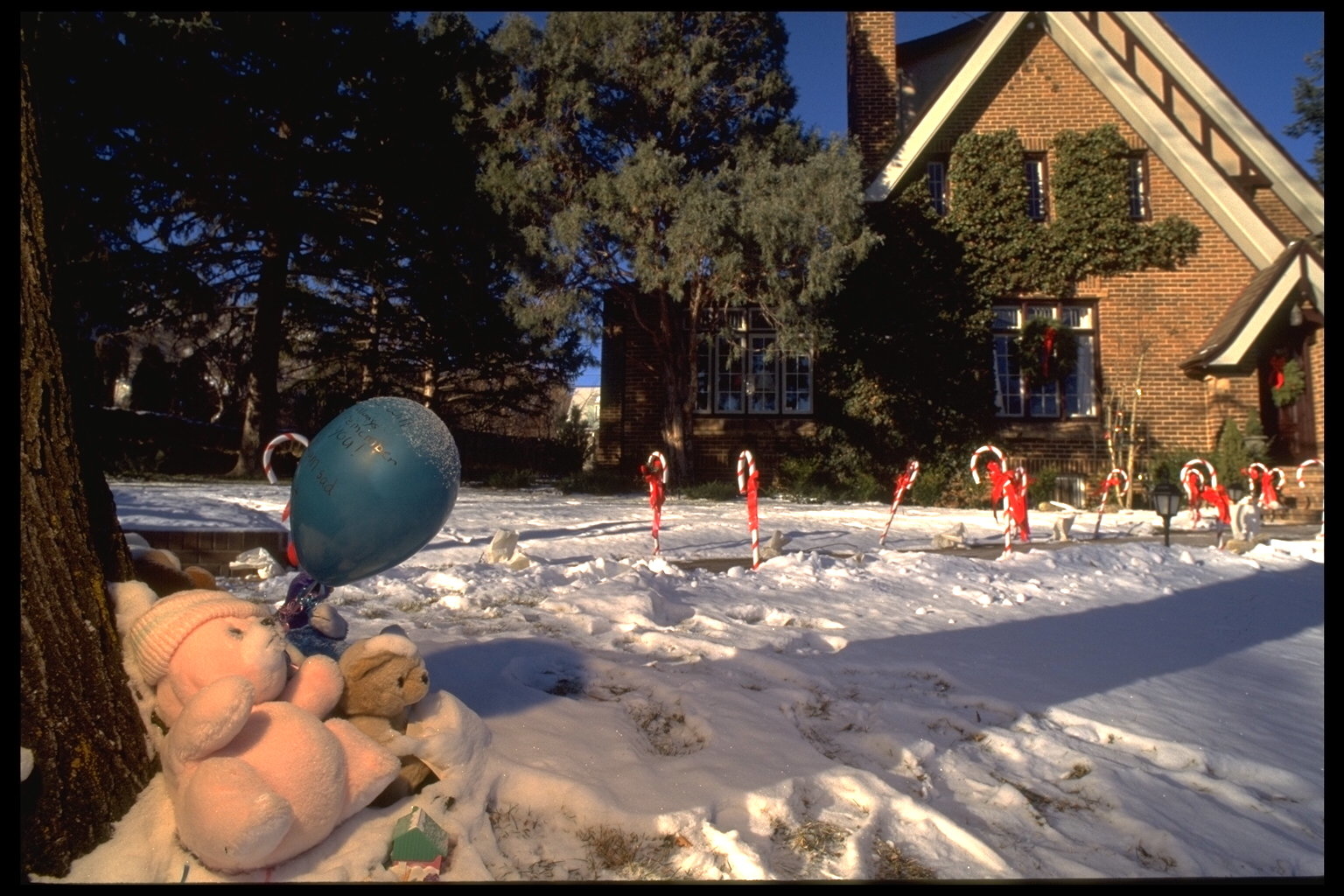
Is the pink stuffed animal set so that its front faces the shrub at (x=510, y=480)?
no

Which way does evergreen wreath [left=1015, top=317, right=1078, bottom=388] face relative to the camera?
toward the camera

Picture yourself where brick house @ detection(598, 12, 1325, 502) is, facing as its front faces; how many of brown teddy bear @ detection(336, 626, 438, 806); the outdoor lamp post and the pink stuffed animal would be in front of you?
3

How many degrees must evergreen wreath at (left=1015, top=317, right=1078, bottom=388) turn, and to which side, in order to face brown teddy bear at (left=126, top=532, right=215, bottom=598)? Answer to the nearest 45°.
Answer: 0° — it already faces it

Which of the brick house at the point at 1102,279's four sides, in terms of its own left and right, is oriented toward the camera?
front

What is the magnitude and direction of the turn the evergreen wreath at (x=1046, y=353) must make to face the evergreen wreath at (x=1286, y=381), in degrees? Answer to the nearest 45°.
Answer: approximately 90° to its left

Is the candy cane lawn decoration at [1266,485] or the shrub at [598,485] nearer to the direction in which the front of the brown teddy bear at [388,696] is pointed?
the candy cane lawn decoration

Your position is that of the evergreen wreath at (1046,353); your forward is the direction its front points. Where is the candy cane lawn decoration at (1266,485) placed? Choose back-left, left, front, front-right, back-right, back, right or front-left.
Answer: front-left

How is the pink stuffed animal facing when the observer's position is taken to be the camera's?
facing the viewer and to the right of the viewer

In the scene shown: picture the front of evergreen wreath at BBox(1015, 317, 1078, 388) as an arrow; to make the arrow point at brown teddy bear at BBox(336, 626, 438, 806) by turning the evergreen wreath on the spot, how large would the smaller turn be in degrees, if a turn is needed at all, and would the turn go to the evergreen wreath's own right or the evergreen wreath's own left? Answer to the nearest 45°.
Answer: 0° — it already faces it
